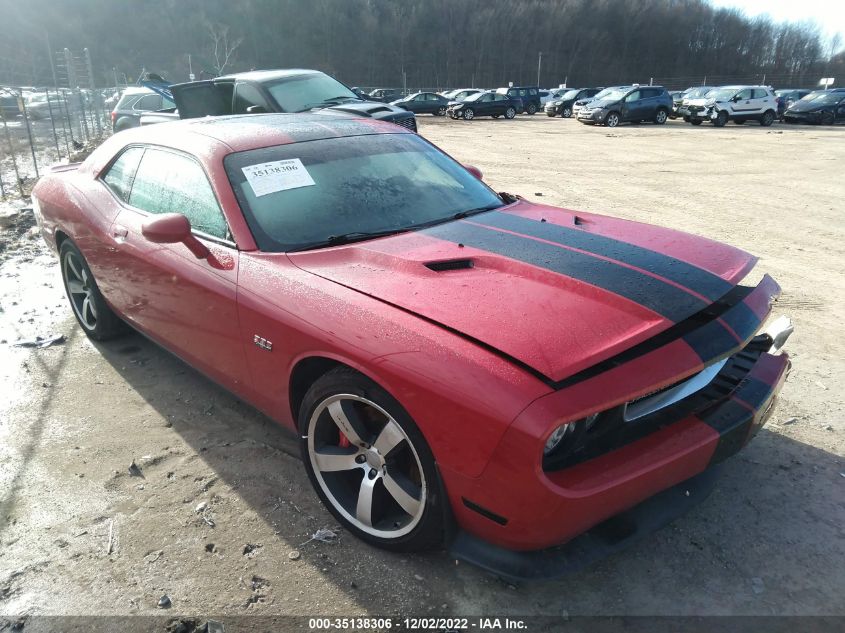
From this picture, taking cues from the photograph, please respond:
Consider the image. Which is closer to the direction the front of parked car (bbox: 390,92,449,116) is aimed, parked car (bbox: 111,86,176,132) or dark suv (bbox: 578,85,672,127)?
the parked car

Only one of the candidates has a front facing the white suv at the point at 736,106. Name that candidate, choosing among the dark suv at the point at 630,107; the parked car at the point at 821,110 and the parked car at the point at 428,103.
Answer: the parked car at the point at 821,110

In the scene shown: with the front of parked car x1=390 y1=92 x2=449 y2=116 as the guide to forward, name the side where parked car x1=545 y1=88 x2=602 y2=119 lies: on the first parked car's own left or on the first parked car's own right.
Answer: on the first parked car's own left

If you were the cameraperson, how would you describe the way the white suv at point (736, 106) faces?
facing the viewer and to the left of the viewer

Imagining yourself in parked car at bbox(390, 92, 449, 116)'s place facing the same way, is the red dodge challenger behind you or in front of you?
in front

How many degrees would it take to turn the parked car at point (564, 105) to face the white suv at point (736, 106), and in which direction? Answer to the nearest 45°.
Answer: approximately 90° to its left

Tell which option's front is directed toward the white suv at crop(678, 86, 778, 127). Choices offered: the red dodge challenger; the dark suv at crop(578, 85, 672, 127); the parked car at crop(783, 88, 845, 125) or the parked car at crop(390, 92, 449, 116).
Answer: the parked car at crop(783, 88, 845, 125)

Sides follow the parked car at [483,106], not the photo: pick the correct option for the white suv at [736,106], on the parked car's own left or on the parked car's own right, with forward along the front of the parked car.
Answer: on the parked car's own left

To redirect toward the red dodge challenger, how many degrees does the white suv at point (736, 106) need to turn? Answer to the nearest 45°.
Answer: approximately 45° to its left

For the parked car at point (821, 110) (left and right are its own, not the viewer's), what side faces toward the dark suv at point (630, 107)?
front
